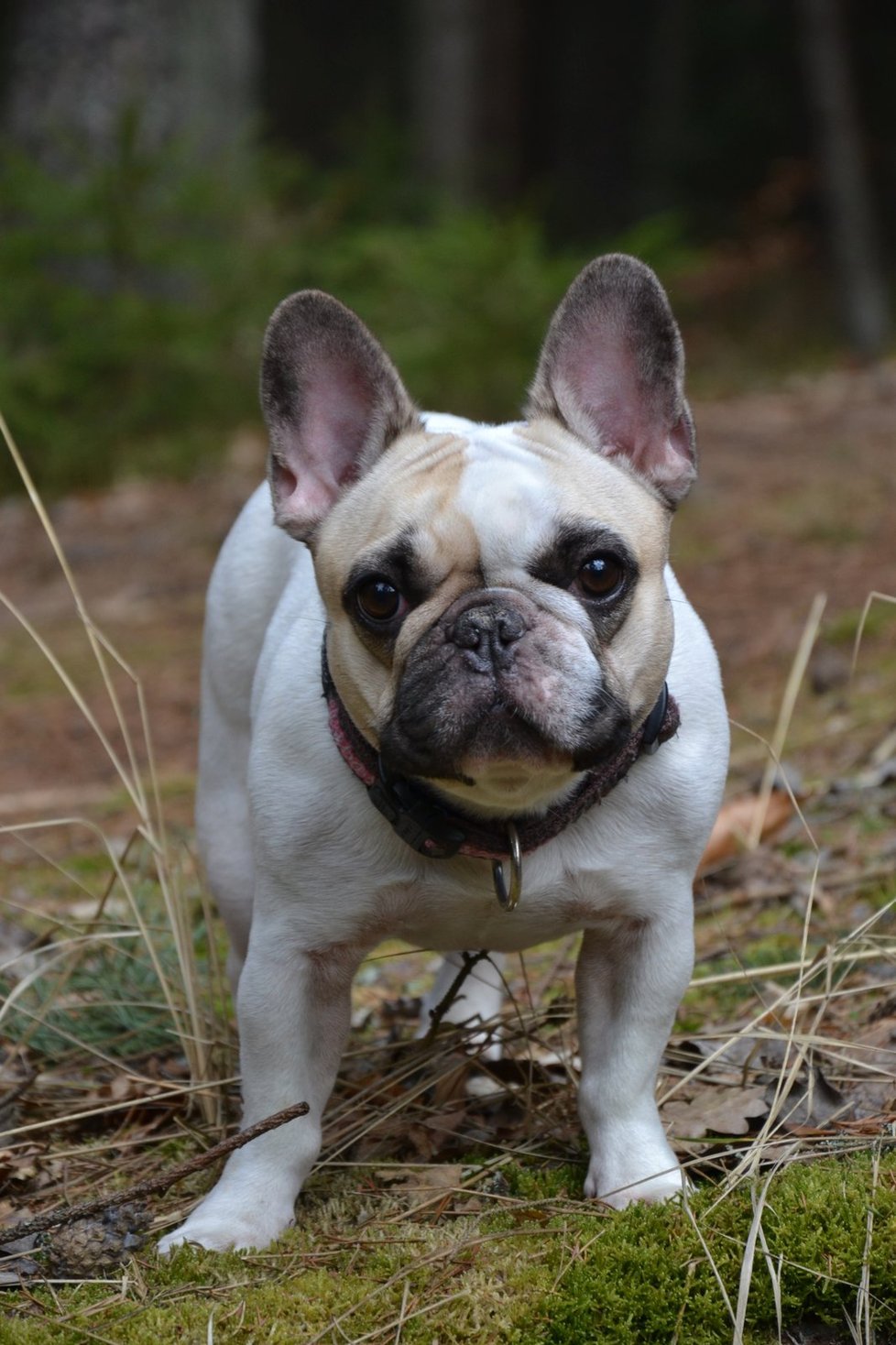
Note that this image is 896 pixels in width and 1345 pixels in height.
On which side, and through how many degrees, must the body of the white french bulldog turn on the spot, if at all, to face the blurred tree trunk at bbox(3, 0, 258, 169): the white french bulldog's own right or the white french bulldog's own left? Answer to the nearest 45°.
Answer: approximately 180°

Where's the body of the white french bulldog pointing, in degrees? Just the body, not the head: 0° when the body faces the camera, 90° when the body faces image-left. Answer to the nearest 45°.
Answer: approximately 0°

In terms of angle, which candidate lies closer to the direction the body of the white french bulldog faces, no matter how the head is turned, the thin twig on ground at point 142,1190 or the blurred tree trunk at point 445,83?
the thin twig on ground

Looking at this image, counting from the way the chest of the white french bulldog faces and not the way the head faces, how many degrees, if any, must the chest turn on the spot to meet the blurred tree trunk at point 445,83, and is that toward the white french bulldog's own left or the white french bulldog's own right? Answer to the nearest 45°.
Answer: approximately 180°

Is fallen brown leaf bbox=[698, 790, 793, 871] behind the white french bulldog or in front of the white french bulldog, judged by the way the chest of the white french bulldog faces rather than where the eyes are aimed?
behind

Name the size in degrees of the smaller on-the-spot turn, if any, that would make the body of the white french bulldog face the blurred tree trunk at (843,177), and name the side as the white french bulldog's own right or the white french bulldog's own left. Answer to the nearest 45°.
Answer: approximately 180°

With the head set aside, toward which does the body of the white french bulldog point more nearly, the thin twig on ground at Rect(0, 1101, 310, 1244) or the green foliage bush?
the thin twig on ground

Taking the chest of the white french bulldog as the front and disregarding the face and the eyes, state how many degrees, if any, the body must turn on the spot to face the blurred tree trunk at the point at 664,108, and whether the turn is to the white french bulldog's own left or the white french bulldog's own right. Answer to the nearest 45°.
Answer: approximately 180°

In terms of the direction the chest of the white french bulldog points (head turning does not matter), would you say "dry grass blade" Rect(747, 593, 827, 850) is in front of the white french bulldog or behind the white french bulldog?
behind

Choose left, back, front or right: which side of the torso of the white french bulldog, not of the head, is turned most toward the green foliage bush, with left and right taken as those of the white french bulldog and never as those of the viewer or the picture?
back
